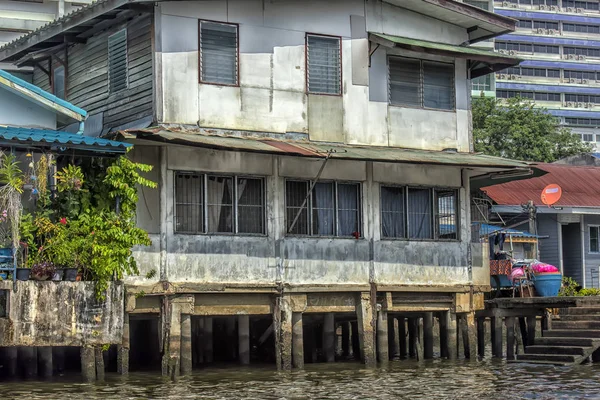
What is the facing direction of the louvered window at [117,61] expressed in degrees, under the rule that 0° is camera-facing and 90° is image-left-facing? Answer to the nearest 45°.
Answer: approximately 45°

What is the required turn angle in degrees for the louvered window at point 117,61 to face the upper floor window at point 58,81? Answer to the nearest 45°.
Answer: approximately 90° to its right
